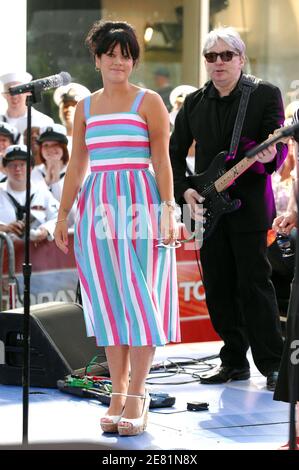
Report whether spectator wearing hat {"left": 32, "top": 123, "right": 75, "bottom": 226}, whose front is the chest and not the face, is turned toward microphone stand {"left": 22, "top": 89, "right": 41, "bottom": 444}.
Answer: yes

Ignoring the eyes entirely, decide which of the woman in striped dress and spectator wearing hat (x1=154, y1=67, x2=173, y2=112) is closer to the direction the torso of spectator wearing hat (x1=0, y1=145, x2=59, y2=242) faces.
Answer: the woman in striped dress

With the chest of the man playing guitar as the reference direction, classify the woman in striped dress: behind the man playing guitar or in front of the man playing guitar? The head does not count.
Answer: in front

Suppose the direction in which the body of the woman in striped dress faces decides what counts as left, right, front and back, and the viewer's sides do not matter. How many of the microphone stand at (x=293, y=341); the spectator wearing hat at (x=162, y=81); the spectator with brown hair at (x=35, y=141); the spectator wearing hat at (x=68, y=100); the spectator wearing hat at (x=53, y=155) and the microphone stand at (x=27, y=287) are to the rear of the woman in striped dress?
4

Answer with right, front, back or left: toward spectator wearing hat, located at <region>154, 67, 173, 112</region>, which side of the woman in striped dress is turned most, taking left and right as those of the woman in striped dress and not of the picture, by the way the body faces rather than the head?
back

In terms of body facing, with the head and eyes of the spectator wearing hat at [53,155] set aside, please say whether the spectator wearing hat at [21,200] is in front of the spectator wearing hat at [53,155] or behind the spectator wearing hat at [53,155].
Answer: in front

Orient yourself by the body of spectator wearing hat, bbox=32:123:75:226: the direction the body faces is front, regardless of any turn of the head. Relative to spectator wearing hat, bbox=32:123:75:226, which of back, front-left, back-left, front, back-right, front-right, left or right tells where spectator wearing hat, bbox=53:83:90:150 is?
back

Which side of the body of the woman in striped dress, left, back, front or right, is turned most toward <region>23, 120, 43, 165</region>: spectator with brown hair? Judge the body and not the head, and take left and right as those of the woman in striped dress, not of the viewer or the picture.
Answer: back

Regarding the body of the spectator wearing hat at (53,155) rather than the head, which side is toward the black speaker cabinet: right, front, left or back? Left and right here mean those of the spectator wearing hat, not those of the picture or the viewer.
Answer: front

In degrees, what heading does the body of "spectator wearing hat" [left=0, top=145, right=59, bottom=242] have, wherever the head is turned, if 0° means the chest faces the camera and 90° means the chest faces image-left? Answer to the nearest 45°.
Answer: approximately 0°

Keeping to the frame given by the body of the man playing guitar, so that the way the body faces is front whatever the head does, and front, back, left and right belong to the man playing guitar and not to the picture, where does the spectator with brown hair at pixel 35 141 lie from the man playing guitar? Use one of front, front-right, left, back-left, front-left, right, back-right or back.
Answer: right

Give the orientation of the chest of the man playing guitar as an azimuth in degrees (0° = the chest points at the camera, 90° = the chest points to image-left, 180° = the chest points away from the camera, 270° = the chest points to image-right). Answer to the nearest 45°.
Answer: approximately 45°
